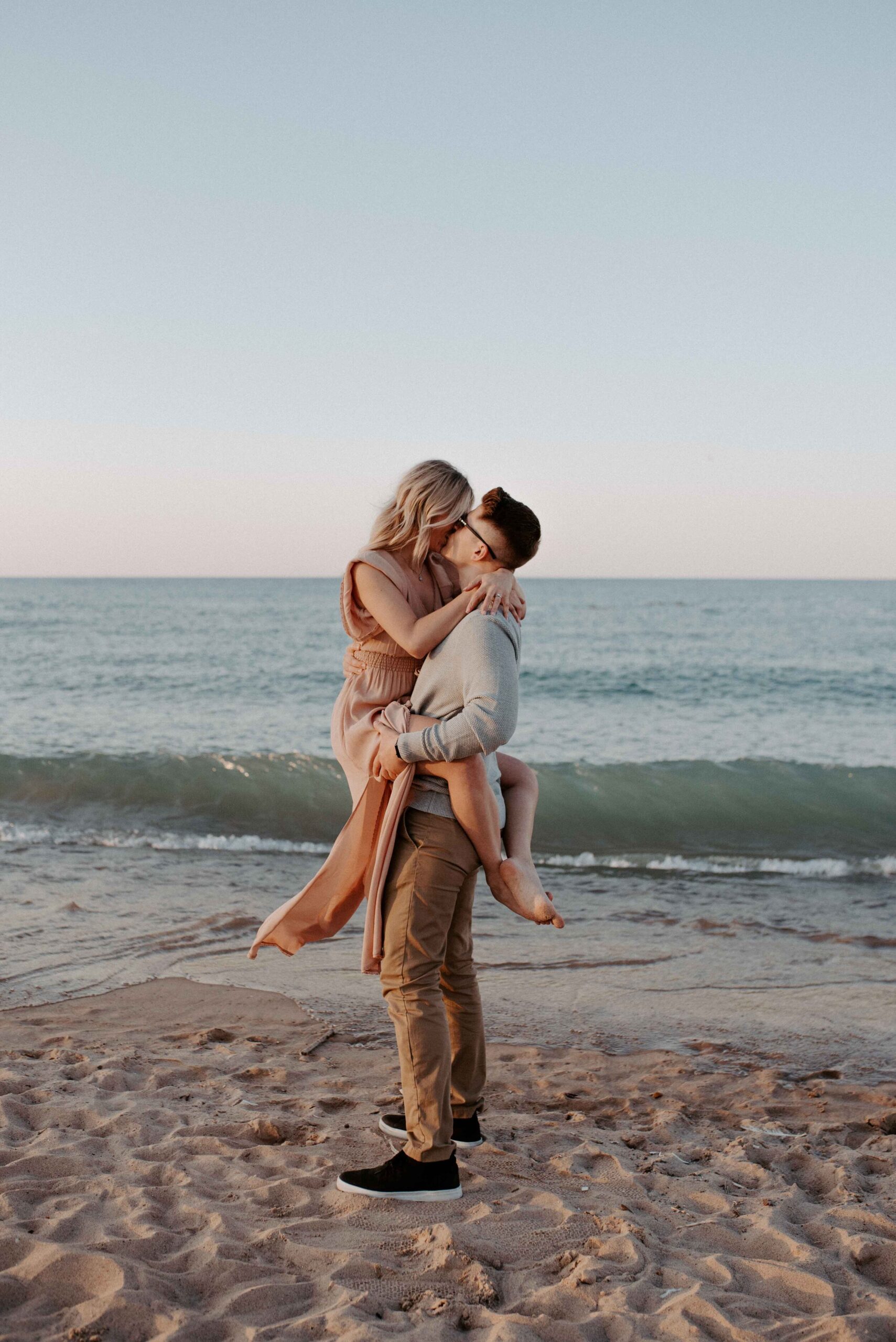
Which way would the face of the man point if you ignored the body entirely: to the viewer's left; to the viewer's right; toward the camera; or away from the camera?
to the viewer's left

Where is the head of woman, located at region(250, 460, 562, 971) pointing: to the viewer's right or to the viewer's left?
to the viewer's right

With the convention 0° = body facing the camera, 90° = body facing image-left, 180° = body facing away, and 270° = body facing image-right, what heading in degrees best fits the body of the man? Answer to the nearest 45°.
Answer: approximately 90°
